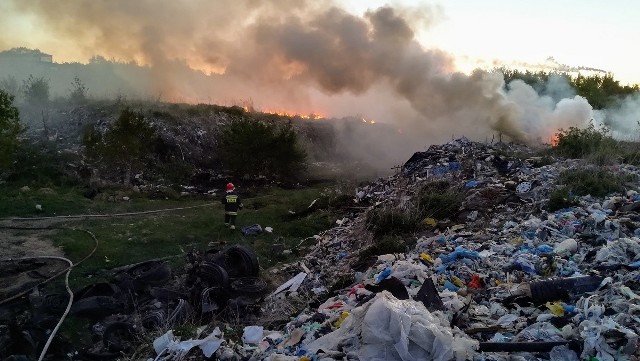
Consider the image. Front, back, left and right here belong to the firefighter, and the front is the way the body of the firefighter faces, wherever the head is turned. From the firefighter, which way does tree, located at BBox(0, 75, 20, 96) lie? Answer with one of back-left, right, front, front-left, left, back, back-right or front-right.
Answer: front-left

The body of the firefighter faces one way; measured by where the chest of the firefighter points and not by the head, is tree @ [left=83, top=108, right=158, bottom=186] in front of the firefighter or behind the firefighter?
in front

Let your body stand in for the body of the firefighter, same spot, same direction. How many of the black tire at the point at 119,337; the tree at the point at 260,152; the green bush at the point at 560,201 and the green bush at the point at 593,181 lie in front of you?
1

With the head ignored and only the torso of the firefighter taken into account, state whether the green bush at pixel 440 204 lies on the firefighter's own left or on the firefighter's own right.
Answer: on the firefighter's own right

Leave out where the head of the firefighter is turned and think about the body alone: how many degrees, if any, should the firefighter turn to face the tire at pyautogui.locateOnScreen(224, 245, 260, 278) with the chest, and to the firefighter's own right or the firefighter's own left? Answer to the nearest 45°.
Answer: approximately 180°

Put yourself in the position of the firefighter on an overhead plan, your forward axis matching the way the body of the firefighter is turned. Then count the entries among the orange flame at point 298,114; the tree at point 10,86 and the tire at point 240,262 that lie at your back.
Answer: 1

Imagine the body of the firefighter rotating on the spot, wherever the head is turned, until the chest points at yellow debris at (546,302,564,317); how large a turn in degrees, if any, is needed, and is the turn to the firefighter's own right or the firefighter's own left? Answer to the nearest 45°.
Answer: approximately 180°

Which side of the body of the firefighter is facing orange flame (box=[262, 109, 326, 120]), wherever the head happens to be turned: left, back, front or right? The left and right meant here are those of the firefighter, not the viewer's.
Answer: front

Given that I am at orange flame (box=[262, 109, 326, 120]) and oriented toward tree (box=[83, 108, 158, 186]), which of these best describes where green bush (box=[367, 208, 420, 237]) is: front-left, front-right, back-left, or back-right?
front-left

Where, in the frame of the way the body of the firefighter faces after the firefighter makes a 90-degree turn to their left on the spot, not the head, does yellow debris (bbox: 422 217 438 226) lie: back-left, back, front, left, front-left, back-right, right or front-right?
back-left

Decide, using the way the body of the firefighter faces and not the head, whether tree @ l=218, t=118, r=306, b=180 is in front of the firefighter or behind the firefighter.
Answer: in front

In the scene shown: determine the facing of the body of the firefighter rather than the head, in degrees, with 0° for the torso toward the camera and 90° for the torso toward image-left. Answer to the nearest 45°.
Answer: approximately 180°

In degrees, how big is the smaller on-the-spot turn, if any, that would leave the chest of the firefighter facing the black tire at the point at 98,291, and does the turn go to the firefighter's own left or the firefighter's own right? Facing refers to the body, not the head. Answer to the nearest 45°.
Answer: approximately 135° to the firefighter's own left

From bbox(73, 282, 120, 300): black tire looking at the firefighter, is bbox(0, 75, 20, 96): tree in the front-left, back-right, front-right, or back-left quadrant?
front-left

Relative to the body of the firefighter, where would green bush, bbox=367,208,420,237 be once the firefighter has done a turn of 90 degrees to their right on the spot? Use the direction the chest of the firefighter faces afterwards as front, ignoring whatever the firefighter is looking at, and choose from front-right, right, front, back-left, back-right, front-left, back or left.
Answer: front-right

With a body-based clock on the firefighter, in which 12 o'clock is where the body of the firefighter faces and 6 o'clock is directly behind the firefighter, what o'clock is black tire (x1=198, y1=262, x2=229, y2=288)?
The black tire is roughly at 6 o'clock from the firefighter.

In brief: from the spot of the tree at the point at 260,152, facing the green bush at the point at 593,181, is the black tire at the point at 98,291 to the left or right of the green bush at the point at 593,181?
right
